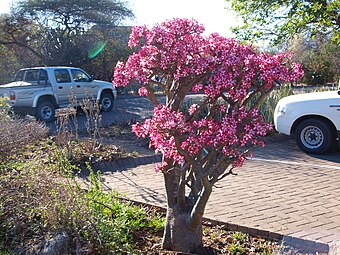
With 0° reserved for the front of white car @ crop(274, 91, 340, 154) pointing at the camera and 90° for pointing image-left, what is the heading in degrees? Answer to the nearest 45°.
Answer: approximately 90°

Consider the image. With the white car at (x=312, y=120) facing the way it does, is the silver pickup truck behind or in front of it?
in front

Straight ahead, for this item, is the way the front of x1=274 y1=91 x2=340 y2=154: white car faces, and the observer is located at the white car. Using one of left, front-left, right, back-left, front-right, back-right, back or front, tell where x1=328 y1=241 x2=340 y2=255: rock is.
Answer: left

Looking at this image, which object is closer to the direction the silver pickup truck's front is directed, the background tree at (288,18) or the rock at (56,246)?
the background tree

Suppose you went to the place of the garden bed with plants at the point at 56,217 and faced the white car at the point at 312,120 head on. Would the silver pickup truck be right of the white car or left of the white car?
left

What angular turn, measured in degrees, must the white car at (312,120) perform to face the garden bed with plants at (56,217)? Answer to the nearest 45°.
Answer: approximately 45° to its left

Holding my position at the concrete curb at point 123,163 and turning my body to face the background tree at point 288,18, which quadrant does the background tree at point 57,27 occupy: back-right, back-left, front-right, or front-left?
front-left

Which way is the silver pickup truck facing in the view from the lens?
facing away from the viewer and to the right of the viewer

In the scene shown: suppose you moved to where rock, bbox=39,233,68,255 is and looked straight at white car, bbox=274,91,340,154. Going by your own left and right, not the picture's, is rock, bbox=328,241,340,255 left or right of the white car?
right
